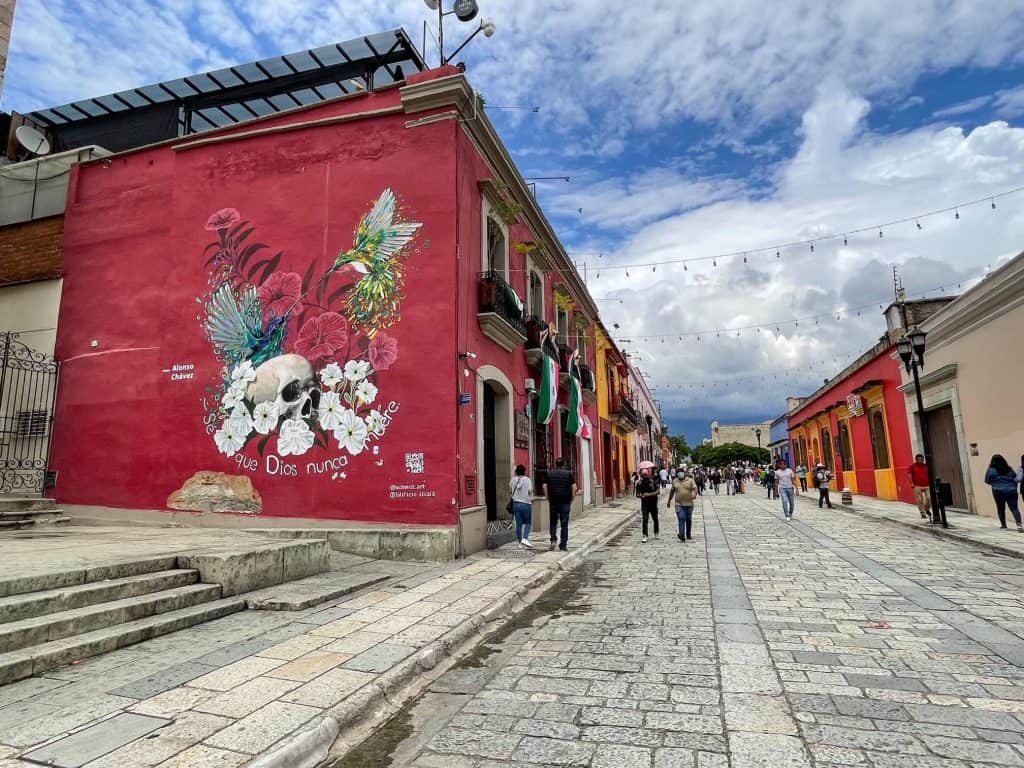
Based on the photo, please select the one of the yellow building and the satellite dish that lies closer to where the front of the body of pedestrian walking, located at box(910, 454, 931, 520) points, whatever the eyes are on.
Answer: the satellite dish

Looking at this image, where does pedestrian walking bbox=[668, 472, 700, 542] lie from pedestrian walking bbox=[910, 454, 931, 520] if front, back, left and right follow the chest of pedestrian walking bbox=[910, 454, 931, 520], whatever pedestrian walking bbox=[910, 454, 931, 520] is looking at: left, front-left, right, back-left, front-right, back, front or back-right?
front-right

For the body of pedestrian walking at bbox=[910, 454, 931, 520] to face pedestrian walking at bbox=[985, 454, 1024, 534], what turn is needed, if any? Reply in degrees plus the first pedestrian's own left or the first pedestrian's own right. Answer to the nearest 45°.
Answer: approximately 45° to the first pedestrian's own left

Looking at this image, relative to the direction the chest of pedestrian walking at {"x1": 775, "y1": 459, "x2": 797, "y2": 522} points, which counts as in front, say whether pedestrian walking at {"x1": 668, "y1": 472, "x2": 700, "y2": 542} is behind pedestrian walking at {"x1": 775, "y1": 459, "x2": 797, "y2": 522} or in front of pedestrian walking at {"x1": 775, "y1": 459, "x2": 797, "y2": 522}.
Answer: in front

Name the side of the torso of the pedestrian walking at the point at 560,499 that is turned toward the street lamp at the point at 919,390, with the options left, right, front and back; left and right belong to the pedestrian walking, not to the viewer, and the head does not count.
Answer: right

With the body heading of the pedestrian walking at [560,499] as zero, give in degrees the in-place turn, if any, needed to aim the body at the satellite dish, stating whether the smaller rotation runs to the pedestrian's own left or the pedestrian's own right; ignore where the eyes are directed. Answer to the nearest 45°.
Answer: approximately 90° to the pedestrian's own left

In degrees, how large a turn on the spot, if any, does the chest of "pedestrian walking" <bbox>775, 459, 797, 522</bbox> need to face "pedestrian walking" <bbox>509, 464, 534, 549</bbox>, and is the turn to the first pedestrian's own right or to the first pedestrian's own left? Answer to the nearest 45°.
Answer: approximately 45° to the first pedestrian's own right

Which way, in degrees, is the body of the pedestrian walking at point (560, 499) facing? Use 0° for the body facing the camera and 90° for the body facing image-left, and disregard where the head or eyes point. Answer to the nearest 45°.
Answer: approximately 180°

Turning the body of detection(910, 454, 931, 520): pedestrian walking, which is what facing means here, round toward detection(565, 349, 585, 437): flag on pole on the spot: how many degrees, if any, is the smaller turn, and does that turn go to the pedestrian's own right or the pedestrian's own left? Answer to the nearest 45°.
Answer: approximately 90° to the pedestrian's own right

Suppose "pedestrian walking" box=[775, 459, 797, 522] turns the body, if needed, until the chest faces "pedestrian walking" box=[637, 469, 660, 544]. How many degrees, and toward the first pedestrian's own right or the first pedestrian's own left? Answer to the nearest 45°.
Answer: approximately 45° to the first pedestrian's own right

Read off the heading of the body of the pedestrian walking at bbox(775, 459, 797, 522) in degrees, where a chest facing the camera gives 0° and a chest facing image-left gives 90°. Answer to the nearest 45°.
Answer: approximately 0°
